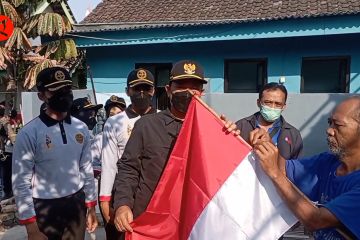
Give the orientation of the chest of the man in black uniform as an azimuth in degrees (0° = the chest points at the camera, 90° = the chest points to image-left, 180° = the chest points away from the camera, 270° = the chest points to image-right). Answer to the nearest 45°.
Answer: approximately 0°

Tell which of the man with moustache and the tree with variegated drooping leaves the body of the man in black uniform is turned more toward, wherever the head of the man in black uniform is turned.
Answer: the man with moustache

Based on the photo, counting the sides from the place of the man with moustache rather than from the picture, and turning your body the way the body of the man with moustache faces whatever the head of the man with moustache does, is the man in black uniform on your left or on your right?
on your right

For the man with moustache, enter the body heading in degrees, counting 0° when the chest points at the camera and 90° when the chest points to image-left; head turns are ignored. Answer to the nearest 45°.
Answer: approximately 45°

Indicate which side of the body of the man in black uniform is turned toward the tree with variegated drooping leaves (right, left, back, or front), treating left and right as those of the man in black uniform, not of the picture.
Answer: back

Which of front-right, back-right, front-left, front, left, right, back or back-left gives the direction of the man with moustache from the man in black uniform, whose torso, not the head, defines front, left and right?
front-left

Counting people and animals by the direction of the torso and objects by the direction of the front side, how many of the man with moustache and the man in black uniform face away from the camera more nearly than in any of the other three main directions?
0

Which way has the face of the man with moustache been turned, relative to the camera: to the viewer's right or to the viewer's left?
to the viewer's left
